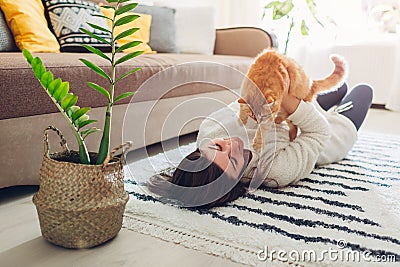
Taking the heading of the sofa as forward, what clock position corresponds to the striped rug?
The striped rug is roughly at 12 o'clock from the sofa.

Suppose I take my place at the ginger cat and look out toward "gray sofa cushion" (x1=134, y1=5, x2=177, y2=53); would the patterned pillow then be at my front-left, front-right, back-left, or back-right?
front-left

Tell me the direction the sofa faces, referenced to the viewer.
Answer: facing the viewer and to the right of the viewer

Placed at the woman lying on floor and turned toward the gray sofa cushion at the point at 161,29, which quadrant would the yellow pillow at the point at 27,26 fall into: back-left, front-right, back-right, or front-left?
front-left

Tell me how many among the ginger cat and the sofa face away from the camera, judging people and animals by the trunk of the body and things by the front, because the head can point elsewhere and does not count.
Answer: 0

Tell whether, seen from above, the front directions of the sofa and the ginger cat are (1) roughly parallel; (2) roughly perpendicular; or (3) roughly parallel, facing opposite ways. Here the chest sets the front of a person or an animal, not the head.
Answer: roughly perpendicular
